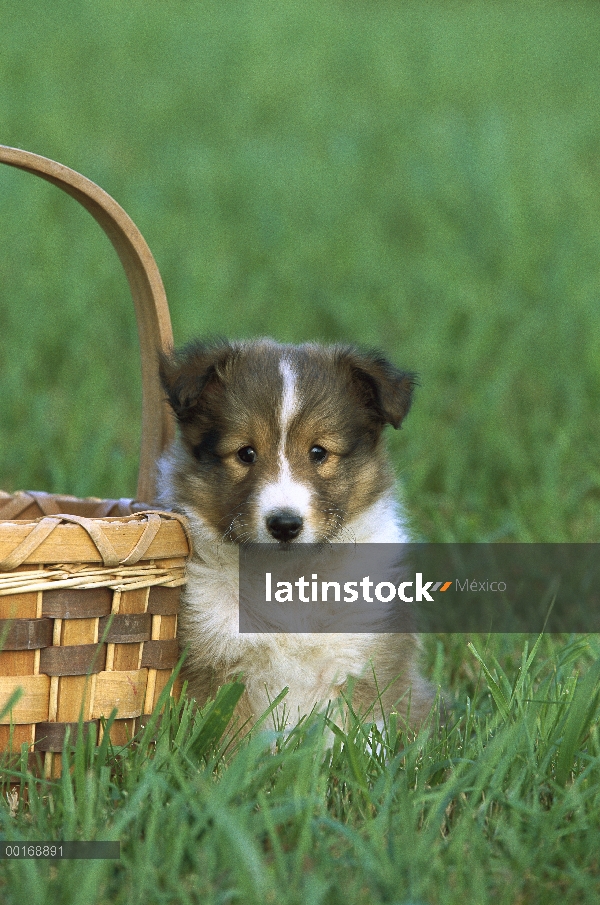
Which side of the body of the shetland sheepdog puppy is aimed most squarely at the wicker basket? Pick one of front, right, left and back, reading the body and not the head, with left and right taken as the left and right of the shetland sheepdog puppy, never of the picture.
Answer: right

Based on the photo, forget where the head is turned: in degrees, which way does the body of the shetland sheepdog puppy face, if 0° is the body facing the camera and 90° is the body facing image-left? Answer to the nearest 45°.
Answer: approximately 0°
